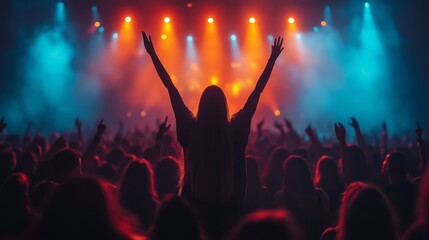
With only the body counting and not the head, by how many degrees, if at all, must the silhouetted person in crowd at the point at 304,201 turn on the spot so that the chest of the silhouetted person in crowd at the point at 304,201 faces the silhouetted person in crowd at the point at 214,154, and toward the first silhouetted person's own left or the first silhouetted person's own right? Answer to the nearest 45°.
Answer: approximately 135° to the first silhouetted person's own left

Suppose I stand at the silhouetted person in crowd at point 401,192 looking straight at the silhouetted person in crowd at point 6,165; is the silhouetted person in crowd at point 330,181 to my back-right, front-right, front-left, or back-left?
front-right

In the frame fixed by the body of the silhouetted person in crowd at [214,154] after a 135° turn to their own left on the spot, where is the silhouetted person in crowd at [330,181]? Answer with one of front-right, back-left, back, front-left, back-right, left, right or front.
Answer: back

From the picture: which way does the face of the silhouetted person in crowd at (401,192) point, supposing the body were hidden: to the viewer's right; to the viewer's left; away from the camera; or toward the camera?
away from the camera

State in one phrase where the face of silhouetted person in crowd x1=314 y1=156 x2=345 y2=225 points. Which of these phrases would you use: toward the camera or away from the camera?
away from the camera

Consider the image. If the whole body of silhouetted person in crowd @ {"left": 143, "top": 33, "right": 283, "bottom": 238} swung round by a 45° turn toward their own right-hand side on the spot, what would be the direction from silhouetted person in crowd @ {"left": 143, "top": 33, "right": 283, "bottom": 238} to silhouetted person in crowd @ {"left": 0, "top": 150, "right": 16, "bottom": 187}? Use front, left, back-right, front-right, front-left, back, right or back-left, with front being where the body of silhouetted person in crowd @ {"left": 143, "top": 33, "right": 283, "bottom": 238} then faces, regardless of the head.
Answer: left

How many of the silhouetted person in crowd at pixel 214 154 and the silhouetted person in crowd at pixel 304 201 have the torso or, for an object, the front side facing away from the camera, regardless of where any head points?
2

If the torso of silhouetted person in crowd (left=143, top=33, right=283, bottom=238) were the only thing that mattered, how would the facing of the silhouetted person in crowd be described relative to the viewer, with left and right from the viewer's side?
facing away from the viewer

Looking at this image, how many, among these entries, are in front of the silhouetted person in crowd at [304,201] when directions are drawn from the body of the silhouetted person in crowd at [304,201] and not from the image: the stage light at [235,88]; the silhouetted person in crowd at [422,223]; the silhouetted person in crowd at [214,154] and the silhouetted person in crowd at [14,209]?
1

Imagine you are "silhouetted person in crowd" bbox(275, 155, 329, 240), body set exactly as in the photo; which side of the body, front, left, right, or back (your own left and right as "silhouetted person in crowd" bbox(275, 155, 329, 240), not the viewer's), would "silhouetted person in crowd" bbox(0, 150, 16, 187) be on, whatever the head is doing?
left

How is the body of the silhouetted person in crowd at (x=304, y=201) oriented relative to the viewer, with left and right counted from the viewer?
facing away from the viewer

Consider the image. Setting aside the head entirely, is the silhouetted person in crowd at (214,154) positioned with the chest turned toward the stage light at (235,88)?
yes

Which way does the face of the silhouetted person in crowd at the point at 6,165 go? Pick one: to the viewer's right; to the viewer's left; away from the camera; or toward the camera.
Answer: away from the camera

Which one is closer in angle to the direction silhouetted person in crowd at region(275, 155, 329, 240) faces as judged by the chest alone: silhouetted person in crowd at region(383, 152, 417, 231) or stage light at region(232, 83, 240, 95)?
the stage light

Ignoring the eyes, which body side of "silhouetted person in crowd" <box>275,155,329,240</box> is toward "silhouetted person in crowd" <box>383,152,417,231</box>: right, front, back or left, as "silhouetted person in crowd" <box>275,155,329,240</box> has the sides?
right

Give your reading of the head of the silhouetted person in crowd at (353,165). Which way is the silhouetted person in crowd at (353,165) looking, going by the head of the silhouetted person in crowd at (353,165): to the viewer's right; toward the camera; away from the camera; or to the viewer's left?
away from the camera
